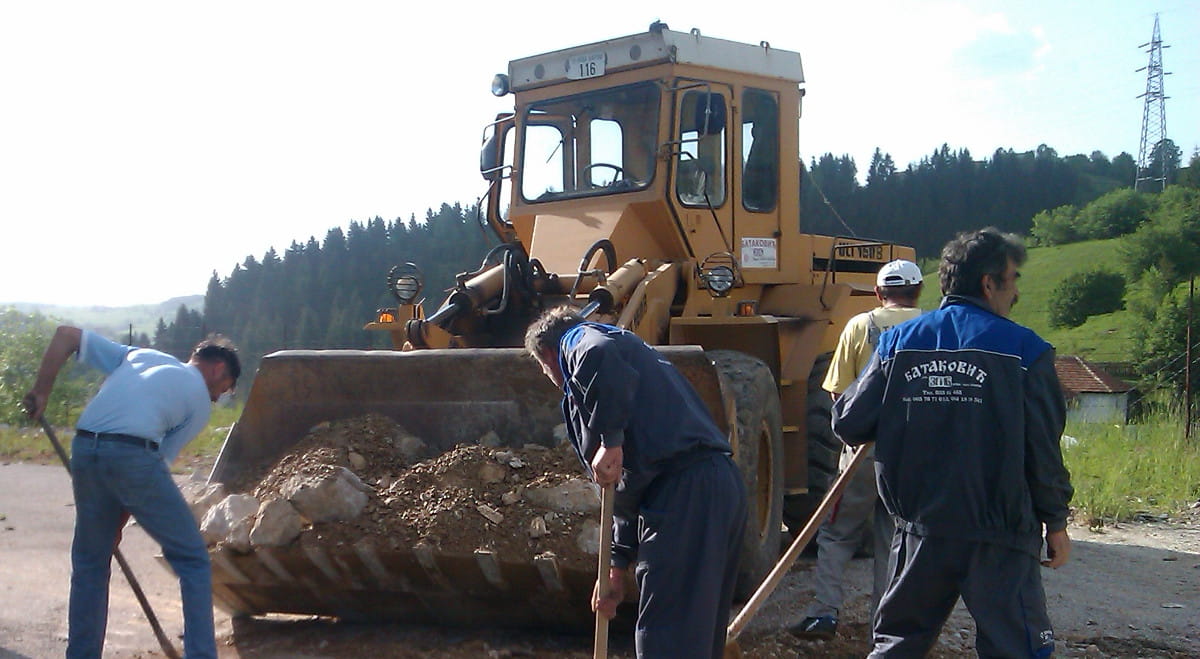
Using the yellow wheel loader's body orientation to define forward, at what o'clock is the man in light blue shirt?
The man in light blue shirt is roughly at 12 o'clock from the yellow wheel loader.

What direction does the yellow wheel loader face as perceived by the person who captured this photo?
facing the viewer and to the left of the viewer

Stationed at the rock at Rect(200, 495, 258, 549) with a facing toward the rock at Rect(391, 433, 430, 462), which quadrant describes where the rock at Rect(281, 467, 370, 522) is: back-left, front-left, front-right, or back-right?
front-right

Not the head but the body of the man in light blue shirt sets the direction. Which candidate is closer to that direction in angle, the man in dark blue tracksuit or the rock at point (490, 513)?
the rock

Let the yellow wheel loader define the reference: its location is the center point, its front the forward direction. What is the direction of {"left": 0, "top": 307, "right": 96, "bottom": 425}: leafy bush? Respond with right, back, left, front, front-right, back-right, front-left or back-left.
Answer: right

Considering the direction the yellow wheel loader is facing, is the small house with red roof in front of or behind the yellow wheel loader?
behind

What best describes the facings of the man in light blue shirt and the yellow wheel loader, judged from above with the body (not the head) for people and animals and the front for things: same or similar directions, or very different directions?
very different directions

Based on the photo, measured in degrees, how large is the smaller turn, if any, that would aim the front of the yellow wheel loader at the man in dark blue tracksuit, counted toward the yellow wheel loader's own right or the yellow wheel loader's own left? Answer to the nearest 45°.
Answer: approximately 45° to the yellow wheel loader's own left

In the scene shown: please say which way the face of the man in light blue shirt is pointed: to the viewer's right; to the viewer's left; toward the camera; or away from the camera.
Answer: to the viewer's right

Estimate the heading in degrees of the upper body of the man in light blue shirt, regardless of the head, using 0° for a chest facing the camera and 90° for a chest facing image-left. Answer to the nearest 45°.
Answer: approximately 225°

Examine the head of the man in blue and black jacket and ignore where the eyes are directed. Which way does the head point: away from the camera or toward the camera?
away from the camera

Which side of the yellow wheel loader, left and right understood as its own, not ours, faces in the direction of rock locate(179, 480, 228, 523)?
front

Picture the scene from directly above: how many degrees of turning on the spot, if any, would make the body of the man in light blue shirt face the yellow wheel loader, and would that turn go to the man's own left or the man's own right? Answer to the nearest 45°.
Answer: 0° — they already face it

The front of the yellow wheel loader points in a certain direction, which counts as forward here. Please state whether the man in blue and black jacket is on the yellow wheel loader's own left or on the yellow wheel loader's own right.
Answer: on the yellow wheel loader's own left
